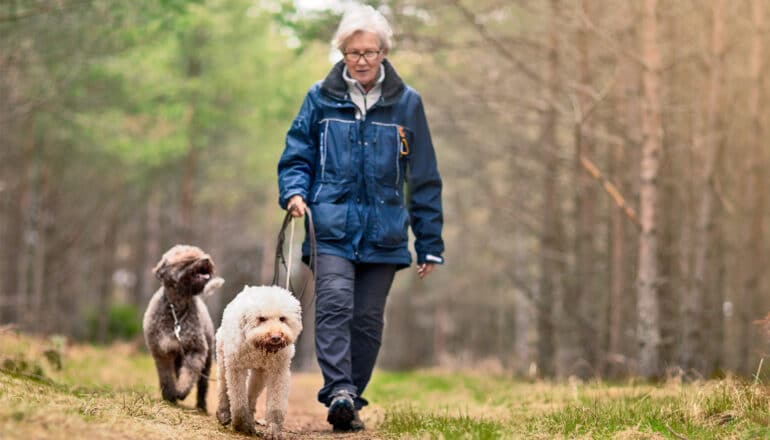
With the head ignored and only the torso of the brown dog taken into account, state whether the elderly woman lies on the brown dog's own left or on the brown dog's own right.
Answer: on the brown dog's own left

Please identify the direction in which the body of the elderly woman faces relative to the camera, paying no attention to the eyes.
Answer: toward the camera

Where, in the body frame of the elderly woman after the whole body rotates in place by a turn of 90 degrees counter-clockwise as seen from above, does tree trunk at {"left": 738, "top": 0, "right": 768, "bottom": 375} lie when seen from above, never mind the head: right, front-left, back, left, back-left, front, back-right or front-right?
front-left

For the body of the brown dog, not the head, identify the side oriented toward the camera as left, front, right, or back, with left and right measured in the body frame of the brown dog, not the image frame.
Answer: front

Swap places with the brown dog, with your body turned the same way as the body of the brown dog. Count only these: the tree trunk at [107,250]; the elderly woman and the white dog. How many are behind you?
1

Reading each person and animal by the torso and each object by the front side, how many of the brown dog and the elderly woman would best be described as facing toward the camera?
2

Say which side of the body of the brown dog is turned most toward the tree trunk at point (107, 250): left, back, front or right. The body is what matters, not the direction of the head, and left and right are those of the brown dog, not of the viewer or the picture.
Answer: back

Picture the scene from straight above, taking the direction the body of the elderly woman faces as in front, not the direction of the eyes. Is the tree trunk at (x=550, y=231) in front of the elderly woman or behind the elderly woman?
behind

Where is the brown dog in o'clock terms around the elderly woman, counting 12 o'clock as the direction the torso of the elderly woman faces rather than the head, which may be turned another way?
The brown dog is roughly at 4 o'clock from the elderly woman.

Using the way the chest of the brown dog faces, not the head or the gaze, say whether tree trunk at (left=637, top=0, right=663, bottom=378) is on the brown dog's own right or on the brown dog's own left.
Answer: on the brown dog's own left
